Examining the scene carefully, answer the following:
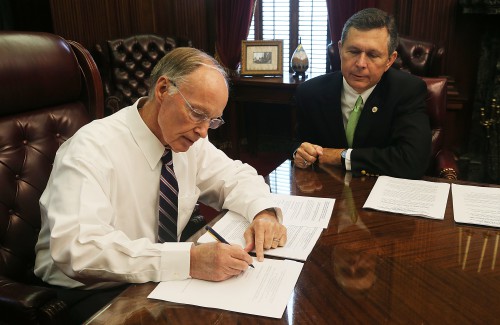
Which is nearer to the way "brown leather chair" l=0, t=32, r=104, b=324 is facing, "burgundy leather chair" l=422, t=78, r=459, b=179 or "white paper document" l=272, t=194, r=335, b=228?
the white paper document

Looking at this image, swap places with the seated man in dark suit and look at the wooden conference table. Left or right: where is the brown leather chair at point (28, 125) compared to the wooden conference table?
right

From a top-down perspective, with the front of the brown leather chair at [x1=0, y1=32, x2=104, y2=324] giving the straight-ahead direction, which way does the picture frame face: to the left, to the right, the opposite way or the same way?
to the right

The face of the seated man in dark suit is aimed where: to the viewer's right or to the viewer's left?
to the viewer's left

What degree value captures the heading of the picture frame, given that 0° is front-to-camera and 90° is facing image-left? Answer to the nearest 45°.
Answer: approximately 0°

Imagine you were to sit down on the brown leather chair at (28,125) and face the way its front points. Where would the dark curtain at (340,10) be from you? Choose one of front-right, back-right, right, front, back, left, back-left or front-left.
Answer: left

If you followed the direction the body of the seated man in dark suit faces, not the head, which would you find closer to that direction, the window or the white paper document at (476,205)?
the white paper document

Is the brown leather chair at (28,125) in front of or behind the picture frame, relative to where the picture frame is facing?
in front
